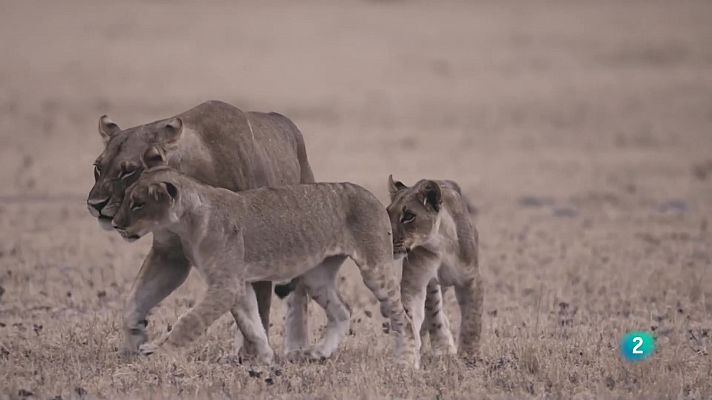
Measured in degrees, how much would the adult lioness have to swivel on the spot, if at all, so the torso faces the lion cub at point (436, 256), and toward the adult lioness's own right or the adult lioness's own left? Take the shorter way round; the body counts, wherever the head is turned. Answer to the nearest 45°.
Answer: approximately 135° to the adult lioness's own left

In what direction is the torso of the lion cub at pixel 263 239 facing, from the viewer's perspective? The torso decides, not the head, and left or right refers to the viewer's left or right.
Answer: facing to the left of the viewer

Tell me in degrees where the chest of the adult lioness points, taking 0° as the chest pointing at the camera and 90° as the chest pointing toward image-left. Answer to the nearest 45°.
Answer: approximately 45°

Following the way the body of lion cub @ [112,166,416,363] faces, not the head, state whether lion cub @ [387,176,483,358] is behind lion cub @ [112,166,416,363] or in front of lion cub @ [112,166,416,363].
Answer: behind
